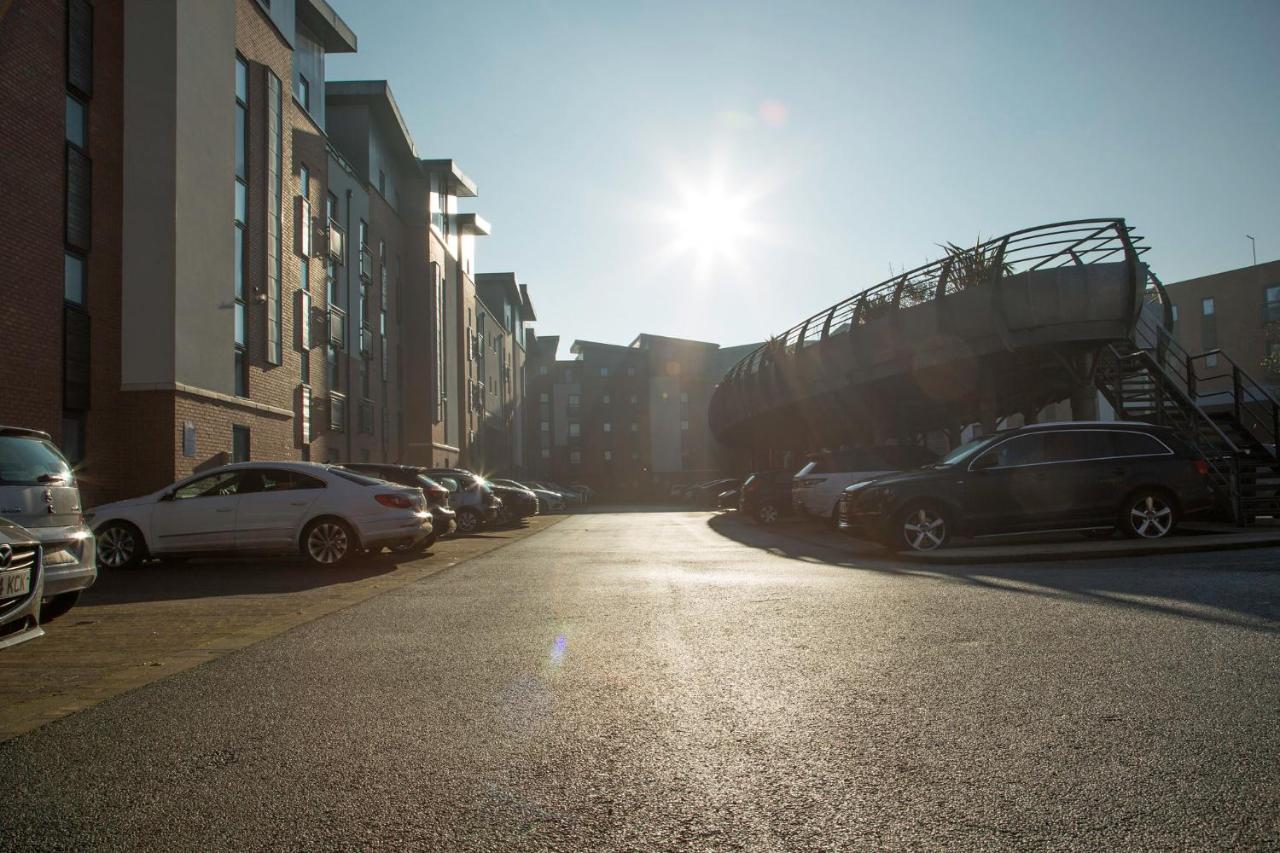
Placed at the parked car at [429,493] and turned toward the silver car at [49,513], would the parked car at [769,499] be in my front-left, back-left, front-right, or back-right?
back-left

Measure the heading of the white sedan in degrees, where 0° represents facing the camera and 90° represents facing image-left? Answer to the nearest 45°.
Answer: approximately 135°

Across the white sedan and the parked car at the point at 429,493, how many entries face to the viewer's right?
0

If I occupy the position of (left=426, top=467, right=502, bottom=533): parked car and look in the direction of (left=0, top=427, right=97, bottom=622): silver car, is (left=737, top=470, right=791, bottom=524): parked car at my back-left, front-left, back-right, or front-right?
back-left

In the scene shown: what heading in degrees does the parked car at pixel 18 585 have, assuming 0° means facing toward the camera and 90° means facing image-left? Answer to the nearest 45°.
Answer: approximately 315°

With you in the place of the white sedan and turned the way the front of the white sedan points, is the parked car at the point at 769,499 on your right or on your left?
on your right

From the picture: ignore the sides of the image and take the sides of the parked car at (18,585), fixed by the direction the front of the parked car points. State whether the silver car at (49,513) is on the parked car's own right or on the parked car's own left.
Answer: on the parked car's own left

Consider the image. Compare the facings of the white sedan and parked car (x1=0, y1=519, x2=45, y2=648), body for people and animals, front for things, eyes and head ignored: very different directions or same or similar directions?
very different directions

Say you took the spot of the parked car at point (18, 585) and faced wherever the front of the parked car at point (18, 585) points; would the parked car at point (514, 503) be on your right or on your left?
on your left

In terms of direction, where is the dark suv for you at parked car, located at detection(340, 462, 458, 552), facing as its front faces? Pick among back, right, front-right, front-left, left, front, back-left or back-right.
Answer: back

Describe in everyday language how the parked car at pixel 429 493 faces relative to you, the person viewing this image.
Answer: facing away from the viewer and to the left of the viewer

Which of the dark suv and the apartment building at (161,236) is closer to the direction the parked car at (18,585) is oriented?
the dark suv

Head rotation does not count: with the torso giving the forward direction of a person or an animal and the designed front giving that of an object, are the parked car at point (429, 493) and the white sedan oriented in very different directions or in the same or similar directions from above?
same or similar directions
